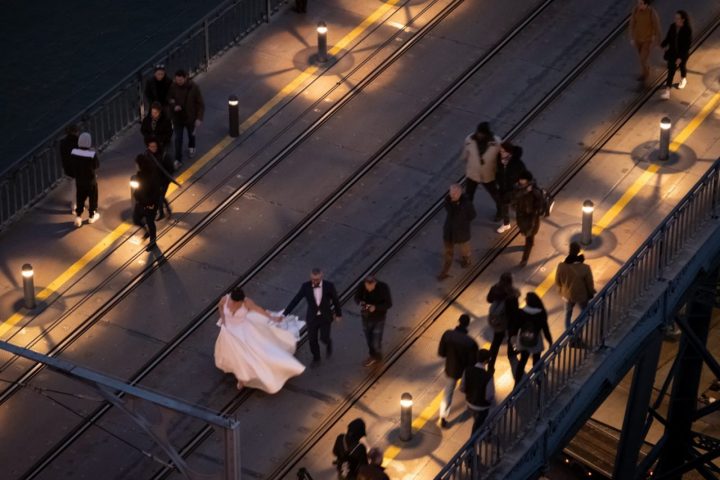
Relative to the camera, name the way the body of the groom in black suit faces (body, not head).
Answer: toward the camera

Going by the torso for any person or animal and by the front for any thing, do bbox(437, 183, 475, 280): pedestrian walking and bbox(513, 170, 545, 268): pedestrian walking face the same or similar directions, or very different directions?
same or similar directions

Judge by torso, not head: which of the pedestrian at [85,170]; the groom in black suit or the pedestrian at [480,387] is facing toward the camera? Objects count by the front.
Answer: the groom in black suit

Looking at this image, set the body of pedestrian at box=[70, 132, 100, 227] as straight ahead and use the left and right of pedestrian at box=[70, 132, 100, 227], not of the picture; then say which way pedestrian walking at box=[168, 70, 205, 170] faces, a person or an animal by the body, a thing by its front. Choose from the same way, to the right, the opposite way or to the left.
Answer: the opposite way

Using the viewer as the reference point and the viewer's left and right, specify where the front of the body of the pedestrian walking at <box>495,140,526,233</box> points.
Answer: facing the viewer and to the left of the viewer

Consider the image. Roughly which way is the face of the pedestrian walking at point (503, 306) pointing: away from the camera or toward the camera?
away from the camera

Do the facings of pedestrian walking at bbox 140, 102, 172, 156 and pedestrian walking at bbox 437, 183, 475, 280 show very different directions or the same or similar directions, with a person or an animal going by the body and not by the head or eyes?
same or similar directions

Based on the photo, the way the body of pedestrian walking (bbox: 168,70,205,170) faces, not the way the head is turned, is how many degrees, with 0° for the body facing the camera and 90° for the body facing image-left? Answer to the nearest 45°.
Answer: approximately 45°

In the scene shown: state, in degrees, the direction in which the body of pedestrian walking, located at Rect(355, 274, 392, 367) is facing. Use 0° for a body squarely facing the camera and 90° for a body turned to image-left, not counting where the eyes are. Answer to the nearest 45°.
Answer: approximately 45°
